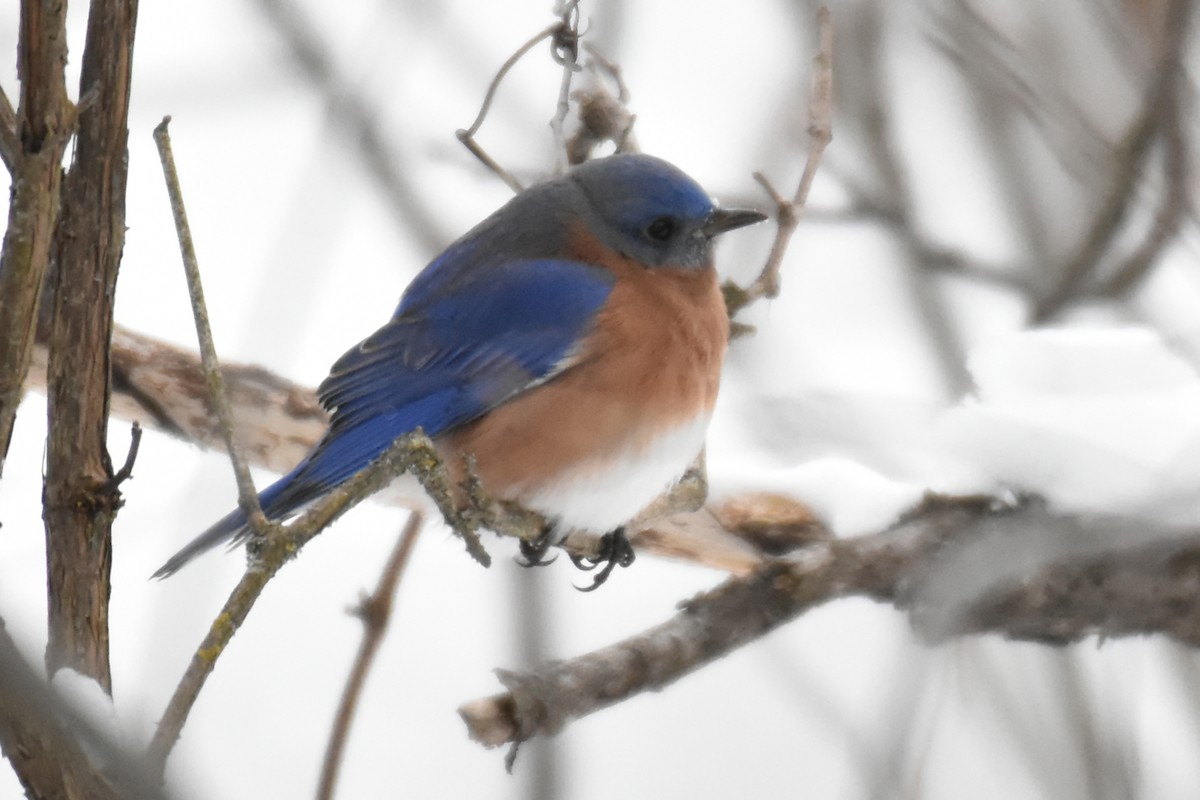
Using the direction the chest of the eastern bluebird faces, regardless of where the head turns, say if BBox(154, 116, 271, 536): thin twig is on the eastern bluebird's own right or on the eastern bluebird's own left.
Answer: on the eastern bluebird's own right

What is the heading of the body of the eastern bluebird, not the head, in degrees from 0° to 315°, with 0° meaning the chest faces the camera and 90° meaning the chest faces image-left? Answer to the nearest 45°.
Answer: approximately 270°

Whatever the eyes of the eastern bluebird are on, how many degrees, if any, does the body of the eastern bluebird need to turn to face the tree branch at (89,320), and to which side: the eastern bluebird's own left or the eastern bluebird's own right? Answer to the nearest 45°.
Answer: approximately 135° to the eastern bluebird's own right

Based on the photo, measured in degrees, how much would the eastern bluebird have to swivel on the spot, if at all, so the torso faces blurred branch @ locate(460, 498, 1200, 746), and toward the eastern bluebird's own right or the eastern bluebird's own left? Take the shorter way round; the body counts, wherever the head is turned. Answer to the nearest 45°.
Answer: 0° — it already faces it

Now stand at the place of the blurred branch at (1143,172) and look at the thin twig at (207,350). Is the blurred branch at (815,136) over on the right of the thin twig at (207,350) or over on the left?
right

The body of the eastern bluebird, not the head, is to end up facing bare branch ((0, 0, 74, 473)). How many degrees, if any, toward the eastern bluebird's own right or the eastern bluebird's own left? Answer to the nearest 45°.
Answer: approximately 135° to the eastern bluebird's own right
